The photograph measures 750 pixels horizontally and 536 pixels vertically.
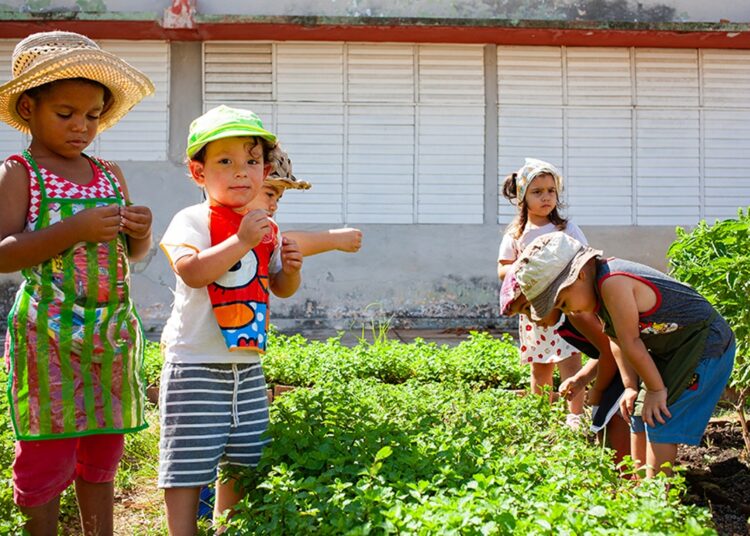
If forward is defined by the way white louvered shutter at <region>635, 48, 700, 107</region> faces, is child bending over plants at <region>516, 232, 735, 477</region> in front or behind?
in front

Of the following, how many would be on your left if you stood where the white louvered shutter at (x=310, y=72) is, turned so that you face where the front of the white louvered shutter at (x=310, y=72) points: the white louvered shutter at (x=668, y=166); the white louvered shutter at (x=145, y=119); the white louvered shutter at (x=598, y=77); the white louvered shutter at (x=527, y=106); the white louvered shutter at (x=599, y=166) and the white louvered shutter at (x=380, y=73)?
5

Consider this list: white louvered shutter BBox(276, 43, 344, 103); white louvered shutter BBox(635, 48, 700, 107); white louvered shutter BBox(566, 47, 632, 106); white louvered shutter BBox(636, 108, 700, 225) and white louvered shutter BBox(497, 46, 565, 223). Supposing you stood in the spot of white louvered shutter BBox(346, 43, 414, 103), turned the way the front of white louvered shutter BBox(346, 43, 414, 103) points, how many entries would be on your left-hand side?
4

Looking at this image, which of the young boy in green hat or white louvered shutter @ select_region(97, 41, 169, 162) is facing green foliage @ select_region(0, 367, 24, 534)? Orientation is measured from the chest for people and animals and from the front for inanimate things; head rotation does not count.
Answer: the white louvered shutter

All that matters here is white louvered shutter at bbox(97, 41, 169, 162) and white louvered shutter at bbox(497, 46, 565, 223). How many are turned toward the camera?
2

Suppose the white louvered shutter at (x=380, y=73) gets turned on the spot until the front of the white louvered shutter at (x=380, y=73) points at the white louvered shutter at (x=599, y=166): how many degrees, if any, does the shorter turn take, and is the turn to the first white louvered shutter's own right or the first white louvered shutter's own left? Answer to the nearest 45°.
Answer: approximately 90° to the first white louvered shutter's own left

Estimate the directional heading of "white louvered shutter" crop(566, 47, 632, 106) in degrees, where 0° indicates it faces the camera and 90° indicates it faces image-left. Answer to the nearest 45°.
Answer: approximately 0°

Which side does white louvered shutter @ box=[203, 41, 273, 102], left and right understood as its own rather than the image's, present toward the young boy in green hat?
front

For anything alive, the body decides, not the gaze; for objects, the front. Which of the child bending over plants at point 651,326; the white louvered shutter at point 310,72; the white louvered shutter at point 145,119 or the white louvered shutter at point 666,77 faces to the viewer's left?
the child bending over plants

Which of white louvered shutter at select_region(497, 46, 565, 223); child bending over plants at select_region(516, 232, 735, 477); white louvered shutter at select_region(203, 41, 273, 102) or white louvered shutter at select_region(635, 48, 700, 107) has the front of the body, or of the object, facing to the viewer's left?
the child bending over plants

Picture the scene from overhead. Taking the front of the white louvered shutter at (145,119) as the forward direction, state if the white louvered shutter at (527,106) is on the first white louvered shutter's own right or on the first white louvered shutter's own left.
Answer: on the first white louvered shutter's own left

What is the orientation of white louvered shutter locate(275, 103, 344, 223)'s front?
toward the camera

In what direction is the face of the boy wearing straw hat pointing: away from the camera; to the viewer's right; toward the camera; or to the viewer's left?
toward the camera

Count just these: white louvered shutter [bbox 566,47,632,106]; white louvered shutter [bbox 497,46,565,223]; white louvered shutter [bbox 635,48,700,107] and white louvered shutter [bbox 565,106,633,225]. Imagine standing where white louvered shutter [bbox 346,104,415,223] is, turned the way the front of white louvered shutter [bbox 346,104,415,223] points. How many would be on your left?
4

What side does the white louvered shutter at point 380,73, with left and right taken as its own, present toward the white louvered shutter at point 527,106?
left

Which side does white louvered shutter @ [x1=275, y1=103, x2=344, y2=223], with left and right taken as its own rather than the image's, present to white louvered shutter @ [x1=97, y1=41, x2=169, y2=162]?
right

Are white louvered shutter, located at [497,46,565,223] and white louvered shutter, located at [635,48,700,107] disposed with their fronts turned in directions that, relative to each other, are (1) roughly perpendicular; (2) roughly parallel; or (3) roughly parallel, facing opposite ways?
roughly parallel

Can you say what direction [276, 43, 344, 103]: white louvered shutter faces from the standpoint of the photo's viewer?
facing the viewer

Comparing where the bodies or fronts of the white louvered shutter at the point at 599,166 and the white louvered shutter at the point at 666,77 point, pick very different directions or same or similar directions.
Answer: same or similar directions

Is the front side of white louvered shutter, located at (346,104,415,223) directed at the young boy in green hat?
yes

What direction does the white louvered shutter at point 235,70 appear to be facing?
toward the camera
